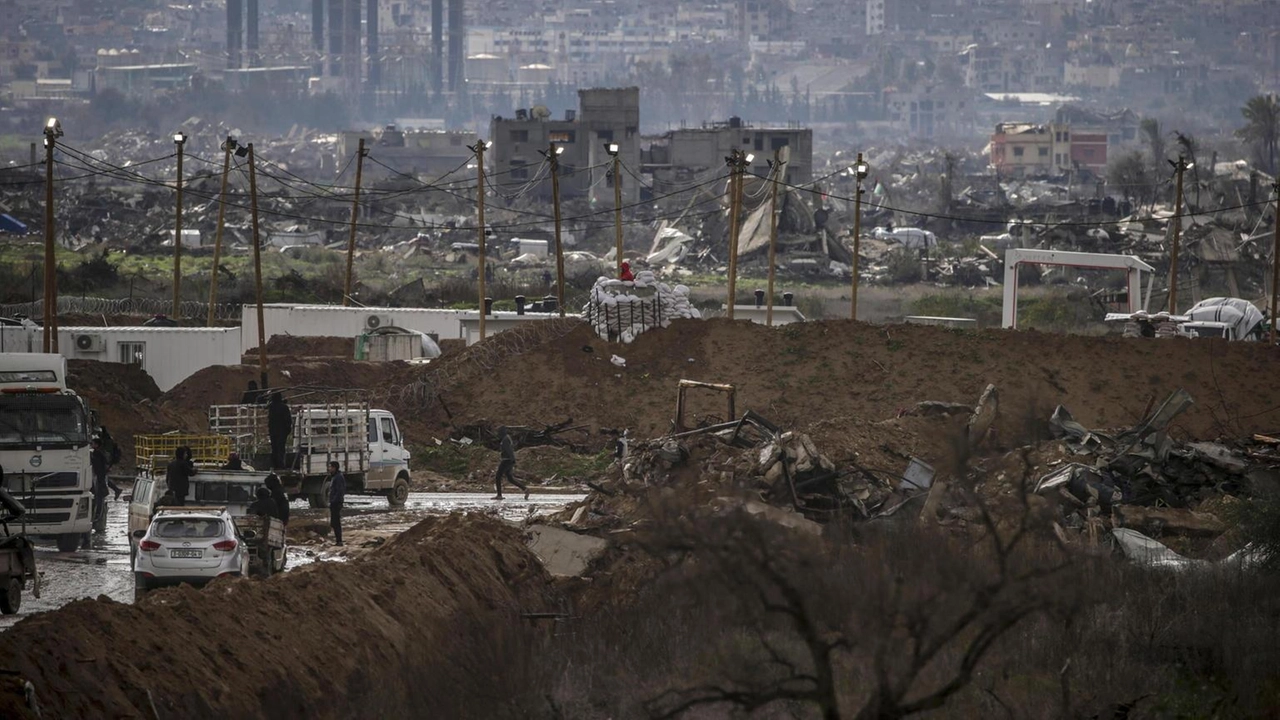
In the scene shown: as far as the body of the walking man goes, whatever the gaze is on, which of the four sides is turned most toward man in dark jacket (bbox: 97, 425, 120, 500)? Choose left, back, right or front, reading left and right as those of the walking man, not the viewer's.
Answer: front

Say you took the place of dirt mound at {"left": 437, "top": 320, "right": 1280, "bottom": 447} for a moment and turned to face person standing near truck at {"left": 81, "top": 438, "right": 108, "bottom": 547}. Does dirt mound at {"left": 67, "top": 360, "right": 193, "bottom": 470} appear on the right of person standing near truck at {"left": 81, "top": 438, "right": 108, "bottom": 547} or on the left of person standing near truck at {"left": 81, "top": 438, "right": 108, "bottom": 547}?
right

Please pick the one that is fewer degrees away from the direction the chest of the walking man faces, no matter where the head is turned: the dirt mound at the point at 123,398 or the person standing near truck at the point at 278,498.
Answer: the dirt mound

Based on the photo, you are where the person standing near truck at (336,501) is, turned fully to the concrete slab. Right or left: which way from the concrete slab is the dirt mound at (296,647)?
right

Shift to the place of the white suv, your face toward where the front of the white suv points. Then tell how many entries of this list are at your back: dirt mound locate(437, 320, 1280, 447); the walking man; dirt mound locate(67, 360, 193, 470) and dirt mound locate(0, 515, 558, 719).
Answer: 1

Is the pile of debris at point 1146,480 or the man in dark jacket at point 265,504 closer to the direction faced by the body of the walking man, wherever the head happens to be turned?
the man in dark jacket

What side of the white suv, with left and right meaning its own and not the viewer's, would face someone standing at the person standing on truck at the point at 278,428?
front

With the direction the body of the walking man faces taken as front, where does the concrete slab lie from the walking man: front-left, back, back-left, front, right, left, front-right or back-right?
left

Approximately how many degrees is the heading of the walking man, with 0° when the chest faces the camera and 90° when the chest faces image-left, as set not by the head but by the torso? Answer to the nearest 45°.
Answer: approximately 90°

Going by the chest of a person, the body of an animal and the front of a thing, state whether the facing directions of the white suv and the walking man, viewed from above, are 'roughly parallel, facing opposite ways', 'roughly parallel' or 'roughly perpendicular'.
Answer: roughly perpendicular

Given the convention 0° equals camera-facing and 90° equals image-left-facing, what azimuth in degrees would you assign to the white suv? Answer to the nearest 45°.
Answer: approximately 180°

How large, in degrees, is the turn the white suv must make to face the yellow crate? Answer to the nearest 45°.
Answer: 0° — it already faces it

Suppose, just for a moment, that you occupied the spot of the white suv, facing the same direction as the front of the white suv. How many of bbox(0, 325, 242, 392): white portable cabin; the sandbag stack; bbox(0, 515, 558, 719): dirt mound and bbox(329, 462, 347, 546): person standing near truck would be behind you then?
1

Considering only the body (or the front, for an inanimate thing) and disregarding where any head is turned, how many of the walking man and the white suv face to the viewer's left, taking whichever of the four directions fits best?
1

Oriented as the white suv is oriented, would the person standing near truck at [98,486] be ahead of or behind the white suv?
ahead

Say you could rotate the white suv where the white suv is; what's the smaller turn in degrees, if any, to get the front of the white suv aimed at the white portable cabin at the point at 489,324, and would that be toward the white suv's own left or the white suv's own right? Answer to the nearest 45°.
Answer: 0° — it already faces it
